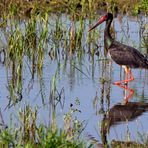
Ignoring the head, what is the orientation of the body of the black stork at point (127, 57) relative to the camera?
to the viewer's left
